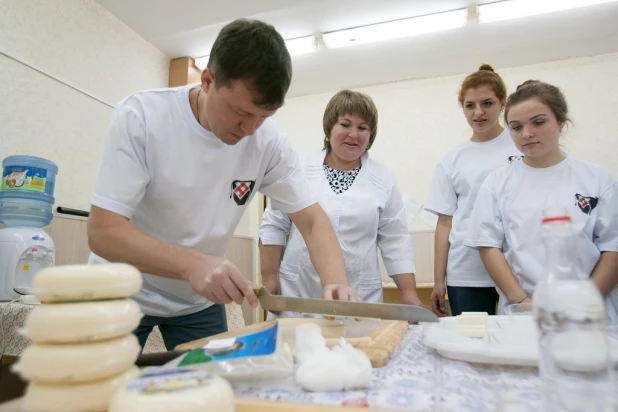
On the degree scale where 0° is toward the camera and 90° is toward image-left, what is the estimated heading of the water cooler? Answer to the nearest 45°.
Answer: approximately 315°

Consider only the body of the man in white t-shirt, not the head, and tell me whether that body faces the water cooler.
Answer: no

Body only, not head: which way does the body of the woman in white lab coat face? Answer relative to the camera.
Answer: toward the camera

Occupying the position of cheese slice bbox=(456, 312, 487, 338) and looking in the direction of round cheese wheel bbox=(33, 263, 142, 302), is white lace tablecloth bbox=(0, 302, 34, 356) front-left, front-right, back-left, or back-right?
front-right

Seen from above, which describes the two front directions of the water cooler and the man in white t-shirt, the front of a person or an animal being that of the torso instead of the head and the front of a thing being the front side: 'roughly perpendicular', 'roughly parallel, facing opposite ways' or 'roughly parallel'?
roughly parallel

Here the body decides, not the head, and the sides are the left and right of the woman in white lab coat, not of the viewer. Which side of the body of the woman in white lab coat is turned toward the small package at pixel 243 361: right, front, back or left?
front

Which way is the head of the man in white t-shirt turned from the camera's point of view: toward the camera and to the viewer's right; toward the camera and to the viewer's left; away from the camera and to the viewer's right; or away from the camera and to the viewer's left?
toward the camera and to the viewer's right

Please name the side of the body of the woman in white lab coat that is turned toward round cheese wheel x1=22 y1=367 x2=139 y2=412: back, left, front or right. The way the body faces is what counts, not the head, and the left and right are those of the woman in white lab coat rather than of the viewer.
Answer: front

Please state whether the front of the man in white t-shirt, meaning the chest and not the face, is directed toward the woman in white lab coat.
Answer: no

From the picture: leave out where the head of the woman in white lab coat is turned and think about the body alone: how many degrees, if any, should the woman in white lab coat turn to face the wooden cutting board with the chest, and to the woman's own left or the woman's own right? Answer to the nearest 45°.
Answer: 0° — they already face it

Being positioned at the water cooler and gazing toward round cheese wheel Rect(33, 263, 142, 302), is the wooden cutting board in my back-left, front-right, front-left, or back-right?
front-left

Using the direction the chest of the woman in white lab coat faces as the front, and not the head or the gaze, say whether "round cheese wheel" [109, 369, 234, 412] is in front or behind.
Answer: in front

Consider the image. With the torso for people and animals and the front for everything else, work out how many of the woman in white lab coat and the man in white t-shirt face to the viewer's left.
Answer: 0
